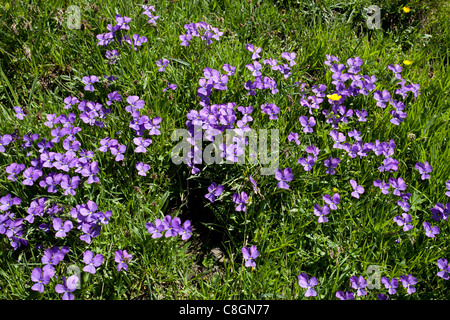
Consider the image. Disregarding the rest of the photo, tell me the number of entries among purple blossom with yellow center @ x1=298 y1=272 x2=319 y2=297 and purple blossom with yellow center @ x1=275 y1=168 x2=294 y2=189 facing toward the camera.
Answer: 2

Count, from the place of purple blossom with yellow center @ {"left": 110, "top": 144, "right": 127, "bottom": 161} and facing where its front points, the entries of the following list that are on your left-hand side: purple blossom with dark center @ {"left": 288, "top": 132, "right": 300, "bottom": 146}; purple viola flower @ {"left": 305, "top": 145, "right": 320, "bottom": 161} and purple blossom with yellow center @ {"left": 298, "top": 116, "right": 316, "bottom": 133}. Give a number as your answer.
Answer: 3

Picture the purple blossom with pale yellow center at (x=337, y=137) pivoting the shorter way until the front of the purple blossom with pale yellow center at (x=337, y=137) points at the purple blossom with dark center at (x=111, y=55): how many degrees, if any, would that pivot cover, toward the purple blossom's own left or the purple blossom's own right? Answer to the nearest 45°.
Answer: approximately 90° to the purple blossom's own right

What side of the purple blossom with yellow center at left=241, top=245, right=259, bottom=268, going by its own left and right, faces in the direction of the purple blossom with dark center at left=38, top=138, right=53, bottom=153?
right
